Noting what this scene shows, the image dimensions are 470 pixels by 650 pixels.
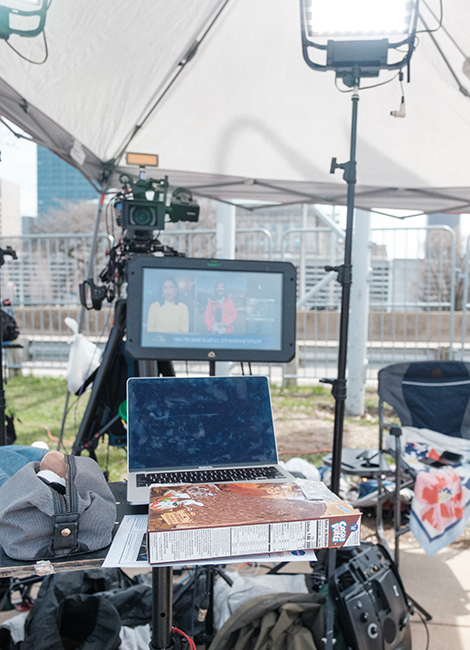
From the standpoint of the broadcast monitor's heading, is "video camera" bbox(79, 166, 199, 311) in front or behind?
behind

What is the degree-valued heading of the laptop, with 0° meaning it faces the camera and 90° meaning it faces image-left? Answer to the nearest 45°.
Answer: approximately 0°

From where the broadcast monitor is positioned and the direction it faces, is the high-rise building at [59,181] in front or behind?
behind

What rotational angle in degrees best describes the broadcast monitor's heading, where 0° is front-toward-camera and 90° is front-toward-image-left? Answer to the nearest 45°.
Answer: approximately 0°

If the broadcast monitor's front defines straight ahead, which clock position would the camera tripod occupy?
The camera tripod is roughly at 5 o'clock from the broadcast monitor.

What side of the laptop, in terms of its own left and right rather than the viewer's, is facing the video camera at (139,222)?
back

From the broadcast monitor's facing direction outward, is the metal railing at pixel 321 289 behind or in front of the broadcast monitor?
behind

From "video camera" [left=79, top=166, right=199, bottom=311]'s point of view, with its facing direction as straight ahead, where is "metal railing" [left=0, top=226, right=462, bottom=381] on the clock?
The metal railing is roughly at 7 o'clock from the video camera.
